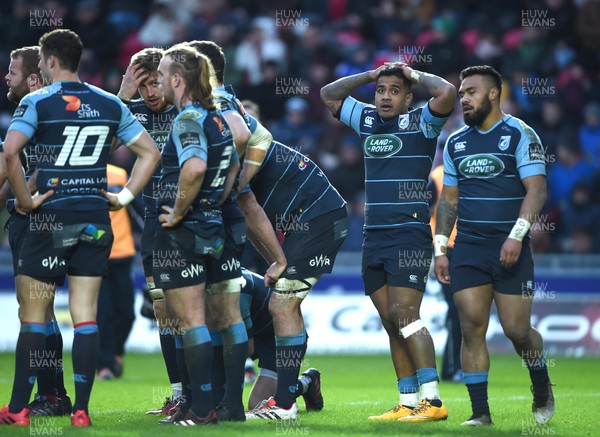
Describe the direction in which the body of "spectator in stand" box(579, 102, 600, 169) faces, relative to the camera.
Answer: toward the camera

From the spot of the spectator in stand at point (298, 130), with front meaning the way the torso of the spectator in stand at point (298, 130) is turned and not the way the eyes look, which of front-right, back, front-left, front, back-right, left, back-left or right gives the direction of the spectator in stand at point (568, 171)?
left

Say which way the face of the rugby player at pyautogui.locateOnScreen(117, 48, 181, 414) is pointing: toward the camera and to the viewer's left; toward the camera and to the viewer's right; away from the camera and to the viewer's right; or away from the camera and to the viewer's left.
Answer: toward the camera and to the viewer's right

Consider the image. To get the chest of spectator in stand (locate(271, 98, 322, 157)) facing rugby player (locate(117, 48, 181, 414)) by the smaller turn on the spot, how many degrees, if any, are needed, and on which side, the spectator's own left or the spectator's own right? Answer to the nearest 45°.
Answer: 0° — they already face them

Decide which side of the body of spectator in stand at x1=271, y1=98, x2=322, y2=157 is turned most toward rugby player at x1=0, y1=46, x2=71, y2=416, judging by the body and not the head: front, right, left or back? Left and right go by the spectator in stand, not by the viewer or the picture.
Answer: front

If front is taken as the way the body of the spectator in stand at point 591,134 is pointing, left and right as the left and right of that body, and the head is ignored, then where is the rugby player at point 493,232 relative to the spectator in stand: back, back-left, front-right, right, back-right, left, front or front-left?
front

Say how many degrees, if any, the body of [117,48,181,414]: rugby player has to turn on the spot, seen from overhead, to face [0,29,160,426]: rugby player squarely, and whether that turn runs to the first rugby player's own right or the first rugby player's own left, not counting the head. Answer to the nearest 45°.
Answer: approximately 45° to the first rugby player's own right

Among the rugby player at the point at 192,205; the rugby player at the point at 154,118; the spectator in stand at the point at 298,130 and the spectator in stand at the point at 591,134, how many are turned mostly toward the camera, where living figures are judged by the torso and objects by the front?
3

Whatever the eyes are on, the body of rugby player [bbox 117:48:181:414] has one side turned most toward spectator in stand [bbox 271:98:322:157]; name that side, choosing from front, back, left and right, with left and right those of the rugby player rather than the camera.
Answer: back

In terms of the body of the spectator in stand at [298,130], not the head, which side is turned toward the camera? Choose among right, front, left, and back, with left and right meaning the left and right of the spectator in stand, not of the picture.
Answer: front

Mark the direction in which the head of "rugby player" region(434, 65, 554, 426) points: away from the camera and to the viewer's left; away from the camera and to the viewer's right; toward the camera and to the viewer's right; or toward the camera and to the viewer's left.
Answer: toward the camera and to the viewer's left
